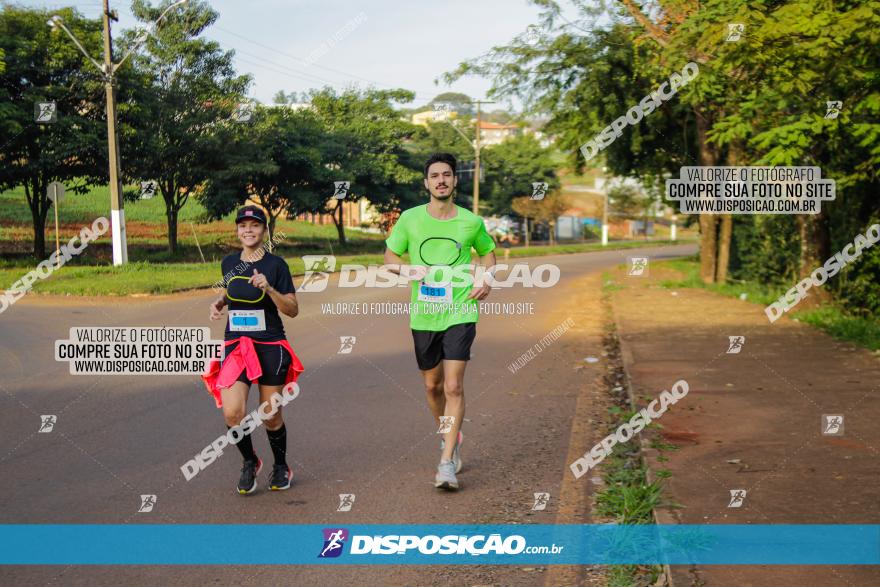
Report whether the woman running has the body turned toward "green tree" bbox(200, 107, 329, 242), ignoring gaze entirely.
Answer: no

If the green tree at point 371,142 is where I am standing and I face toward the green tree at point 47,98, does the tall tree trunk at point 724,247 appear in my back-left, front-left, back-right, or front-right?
front-left

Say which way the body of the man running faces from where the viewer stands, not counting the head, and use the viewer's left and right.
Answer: facing the viewer

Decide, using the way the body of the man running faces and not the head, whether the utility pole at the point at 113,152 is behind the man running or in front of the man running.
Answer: behind

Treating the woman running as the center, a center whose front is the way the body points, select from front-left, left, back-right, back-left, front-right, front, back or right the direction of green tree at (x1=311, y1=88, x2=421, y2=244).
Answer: back

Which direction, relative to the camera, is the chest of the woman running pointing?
toward the camera

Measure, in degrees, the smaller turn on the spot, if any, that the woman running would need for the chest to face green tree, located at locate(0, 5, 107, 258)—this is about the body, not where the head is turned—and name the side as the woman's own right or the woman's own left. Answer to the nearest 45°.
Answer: approximately 180°

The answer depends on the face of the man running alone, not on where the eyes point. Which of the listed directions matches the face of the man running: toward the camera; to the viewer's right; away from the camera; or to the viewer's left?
toward the camera

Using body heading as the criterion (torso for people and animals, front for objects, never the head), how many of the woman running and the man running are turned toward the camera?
2

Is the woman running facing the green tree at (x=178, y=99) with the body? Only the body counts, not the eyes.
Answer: no

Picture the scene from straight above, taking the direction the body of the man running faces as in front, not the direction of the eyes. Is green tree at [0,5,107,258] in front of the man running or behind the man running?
behind

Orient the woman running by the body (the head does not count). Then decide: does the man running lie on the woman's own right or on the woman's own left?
on the woman's own left

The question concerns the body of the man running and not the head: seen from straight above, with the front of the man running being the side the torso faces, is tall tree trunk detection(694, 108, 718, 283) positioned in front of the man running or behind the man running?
behind

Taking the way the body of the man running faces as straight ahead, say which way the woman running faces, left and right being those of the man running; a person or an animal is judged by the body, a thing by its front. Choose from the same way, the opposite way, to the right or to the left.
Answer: the same way

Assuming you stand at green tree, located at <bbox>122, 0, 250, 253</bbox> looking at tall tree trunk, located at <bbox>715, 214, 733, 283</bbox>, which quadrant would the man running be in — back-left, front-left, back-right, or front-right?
front-right

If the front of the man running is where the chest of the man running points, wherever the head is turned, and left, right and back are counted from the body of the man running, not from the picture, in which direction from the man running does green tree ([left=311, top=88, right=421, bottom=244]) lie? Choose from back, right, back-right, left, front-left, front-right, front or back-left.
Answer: back

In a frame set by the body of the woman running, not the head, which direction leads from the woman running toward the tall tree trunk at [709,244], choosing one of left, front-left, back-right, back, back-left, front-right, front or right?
back-left

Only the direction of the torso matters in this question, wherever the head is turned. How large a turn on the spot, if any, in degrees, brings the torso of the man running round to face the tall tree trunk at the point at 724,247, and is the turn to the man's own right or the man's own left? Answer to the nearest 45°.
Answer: approximately 135° to the man's own left
